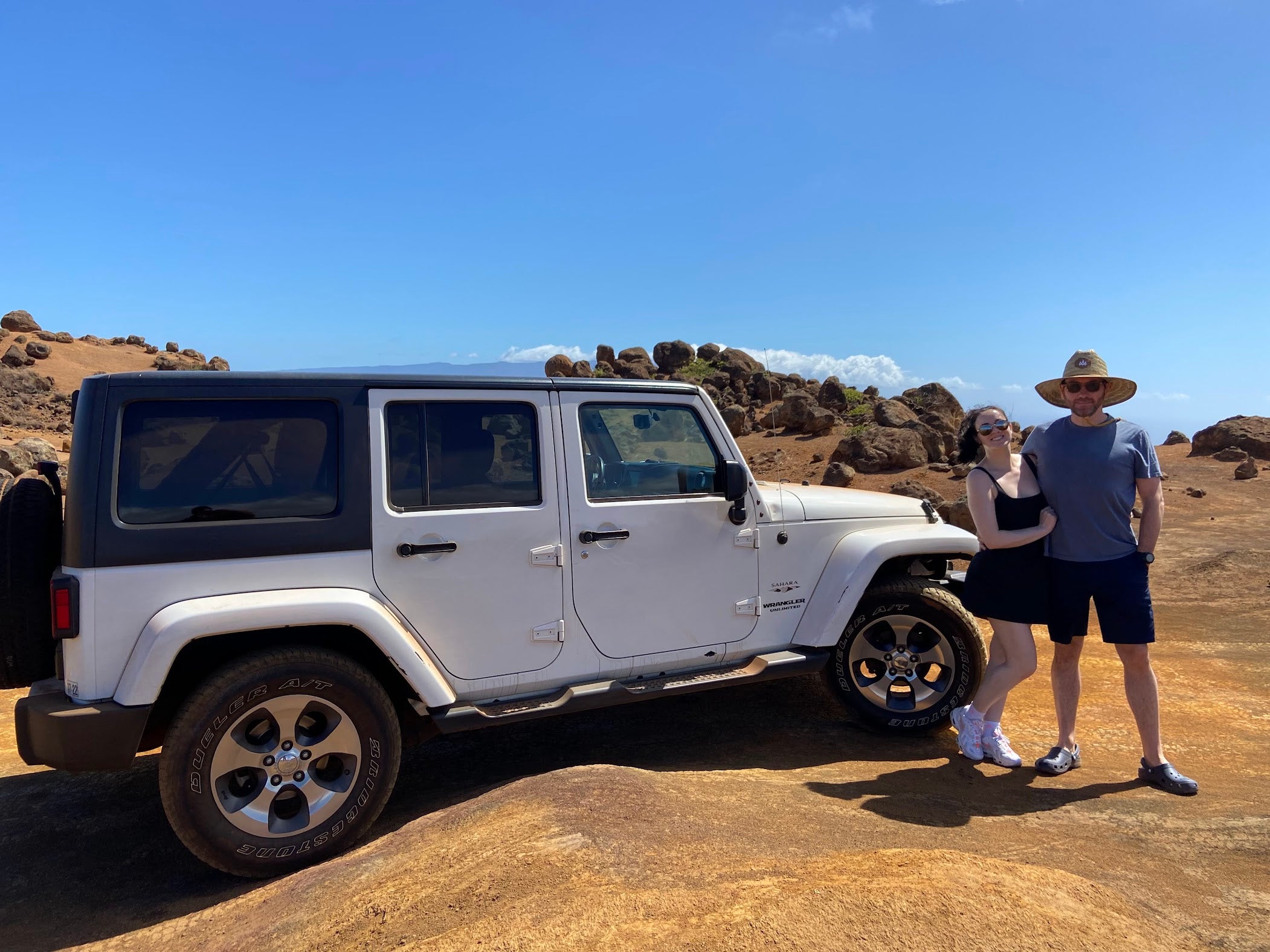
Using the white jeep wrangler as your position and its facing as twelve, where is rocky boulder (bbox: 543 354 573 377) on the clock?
The rocky boulder is roughly at 9 o'clock from the white jeep wrangler.

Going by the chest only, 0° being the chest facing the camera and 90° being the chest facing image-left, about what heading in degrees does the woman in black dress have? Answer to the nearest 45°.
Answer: approximately 315°

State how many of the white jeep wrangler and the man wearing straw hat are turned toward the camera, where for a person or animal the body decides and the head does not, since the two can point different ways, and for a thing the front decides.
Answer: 1

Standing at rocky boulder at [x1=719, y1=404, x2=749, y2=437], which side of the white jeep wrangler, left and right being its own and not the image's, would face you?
left

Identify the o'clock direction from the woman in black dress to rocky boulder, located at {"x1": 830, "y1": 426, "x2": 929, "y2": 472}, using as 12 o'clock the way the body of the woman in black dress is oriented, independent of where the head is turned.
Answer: The rocky boulder is roughly at 7 o'clock from the woman in black dress.

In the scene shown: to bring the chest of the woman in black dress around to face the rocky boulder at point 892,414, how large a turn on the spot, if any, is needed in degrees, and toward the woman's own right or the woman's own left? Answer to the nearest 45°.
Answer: approximately 135° to the woman's own left

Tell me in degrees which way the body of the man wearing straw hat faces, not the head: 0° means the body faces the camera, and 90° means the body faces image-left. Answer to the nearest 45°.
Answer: approximately 0°

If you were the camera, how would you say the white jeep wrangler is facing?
facing to the right of the viewer

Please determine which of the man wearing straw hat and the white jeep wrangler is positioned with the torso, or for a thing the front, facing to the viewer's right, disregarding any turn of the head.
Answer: the white jeep wrangler

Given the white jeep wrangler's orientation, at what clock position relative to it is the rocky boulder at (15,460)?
The rocky boulder is roughly at 8 o'clock from the white jeep wrangler.
